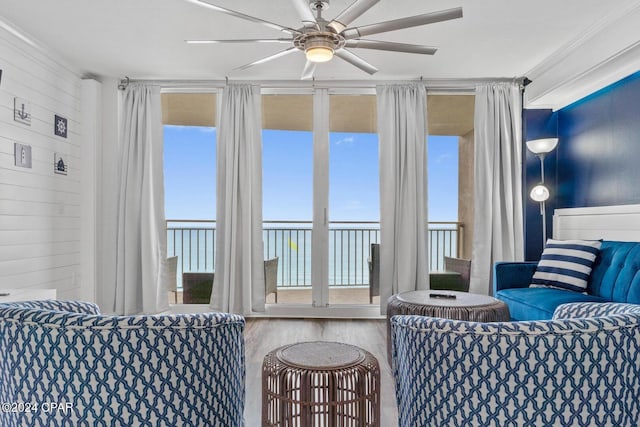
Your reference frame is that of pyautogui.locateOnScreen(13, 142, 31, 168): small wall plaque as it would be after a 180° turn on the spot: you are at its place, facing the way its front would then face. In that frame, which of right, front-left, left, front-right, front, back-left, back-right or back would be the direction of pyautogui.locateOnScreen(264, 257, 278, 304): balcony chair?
back-right

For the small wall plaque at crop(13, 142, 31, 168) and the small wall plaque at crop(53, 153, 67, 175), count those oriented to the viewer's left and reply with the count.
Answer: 0

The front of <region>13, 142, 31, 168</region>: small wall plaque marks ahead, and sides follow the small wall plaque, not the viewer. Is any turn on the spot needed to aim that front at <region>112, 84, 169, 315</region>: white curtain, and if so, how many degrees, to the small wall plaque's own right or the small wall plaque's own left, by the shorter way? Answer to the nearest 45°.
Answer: approximately 90° to the small wall plaque's own left

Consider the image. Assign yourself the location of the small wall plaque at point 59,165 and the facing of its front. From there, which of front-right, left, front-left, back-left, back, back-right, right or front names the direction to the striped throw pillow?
front

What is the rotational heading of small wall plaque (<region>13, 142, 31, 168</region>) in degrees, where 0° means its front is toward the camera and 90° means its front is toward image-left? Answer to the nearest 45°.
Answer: approximately 315°

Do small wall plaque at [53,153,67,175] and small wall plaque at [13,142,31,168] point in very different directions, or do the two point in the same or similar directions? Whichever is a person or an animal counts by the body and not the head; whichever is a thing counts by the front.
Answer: same or similar directions

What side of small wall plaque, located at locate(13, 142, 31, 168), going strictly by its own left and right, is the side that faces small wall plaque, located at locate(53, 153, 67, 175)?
left

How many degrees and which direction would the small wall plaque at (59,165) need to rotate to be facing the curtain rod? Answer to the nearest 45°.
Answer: approximately 45° to its left

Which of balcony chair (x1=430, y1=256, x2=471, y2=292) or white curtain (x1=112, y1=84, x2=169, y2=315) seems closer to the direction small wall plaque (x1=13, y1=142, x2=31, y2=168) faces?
the balcony chair

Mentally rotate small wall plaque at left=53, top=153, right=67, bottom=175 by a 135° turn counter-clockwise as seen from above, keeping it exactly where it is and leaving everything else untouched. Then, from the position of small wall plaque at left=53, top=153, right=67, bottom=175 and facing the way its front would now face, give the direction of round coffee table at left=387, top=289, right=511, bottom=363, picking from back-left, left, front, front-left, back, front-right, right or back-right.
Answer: back-right

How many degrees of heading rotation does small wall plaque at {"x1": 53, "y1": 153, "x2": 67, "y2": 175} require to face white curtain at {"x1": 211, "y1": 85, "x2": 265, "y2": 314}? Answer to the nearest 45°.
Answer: approximately 45° to its left

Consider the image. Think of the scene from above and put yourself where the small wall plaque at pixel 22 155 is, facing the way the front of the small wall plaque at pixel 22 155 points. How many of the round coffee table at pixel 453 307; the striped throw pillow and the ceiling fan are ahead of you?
3

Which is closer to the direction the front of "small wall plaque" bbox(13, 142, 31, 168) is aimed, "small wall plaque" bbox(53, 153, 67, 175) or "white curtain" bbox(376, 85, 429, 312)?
the white curtain

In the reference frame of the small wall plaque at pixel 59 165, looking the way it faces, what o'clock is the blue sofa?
The blue sofa is roughly at 12 o'clock from the small wall plaque.

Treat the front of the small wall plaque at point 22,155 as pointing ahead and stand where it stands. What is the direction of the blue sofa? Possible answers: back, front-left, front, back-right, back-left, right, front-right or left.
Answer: front

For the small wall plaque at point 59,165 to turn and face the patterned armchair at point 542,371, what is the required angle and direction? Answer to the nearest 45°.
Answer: approximately 45° to its right

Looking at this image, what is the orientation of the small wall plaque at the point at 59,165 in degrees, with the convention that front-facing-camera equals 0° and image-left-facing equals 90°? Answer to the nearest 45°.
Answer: approximately 315°

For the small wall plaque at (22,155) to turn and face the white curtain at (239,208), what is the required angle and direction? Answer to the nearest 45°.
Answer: approximately 45° to its left

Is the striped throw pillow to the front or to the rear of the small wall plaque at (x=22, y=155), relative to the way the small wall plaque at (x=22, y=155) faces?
to the front
